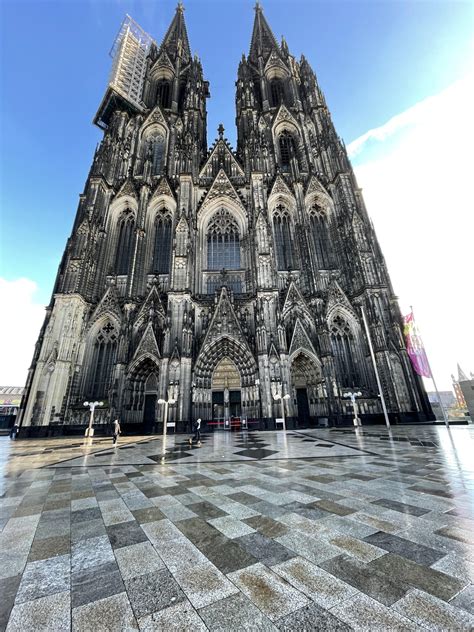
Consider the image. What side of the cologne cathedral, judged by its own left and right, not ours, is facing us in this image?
front

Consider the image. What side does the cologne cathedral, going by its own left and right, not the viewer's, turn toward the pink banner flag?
left
